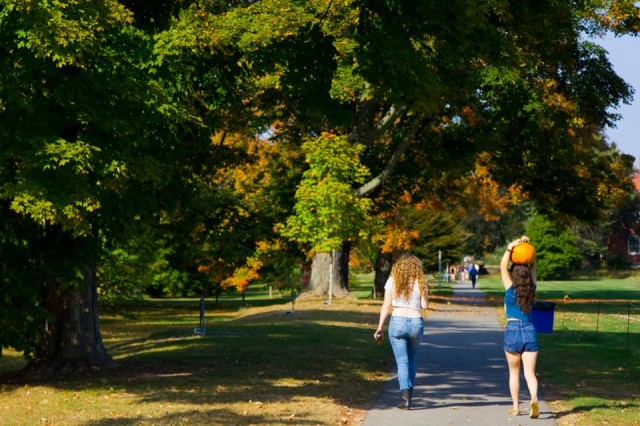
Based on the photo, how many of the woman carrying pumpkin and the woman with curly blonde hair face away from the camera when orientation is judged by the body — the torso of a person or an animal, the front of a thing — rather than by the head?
2

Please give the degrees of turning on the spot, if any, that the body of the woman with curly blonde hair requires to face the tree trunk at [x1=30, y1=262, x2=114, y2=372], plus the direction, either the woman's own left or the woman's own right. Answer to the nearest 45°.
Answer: approximately 45° to the woman's own left

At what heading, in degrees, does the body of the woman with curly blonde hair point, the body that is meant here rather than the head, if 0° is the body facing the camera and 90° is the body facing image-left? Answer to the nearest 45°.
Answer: approximately 180°

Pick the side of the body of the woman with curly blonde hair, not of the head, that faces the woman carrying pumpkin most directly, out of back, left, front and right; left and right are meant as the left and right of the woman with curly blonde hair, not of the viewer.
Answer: right

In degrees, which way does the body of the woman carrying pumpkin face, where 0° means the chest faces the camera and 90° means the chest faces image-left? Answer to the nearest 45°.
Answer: approximately 180°

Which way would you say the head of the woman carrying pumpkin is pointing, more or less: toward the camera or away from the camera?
away from the camera

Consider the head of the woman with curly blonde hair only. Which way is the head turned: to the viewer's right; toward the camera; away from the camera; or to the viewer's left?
away from the camera

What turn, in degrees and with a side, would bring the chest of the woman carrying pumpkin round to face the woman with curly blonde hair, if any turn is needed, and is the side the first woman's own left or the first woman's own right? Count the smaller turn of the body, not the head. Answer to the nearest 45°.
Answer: approximately 90° to the first woman's own left
